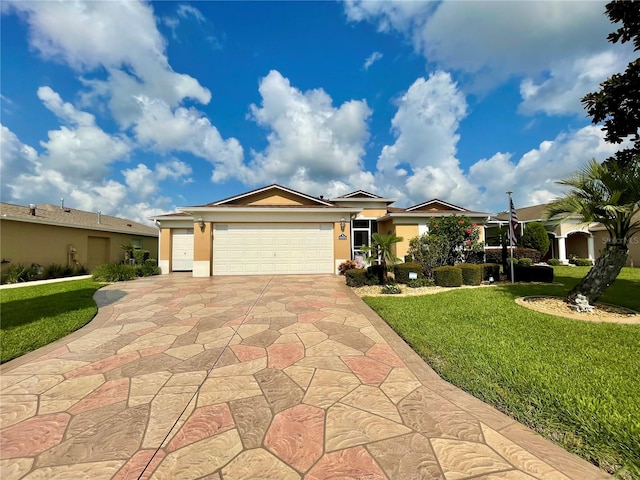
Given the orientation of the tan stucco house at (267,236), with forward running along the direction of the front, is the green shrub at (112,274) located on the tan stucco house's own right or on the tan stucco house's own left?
on the tan stucco house's own right

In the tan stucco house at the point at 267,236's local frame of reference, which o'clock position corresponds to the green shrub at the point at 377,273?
The green shrub is roughly at 10 o'clock from the tan stucco house.

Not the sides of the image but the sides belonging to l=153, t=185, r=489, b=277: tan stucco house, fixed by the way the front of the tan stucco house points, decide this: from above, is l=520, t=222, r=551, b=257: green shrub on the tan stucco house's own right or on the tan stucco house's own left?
on the tan stucco house's own left

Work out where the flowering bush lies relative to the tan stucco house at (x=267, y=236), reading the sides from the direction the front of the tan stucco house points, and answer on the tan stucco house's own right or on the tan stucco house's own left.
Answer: on the tan stucco house's own left

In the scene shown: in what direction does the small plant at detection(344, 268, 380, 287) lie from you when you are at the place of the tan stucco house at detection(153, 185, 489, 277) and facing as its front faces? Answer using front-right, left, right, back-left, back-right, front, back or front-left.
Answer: front-left

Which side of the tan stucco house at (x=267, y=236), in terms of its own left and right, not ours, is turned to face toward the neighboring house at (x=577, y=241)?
left

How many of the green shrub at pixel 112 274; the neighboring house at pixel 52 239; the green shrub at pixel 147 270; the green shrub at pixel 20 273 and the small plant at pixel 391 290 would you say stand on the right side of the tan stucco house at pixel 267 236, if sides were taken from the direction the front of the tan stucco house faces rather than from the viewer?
4

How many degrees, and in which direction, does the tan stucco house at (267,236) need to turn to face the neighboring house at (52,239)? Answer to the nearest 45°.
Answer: approximately 90° to its right

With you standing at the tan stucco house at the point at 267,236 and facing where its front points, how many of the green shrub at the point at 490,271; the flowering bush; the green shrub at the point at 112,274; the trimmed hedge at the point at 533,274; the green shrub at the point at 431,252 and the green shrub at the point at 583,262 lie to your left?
5

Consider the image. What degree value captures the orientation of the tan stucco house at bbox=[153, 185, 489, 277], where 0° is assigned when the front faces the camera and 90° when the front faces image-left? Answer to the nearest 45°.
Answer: approximately 0°

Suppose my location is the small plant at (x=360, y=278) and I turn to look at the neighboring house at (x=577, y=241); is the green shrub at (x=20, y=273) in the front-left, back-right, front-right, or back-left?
back-left

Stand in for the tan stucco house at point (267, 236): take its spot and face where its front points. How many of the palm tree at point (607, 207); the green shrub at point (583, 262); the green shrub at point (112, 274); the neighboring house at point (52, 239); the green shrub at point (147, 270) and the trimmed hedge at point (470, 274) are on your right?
3

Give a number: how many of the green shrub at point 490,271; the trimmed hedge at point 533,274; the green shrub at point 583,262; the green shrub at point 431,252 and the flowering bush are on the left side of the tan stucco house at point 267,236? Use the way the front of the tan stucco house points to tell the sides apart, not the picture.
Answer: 5

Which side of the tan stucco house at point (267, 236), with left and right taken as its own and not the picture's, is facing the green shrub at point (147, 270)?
right

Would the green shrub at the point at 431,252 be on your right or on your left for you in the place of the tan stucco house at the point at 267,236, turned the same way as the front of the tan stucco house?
on your left

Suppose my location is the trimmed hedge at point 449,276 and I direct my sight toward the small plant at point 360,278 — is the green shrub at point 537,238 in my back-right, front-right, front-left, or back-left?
back-right

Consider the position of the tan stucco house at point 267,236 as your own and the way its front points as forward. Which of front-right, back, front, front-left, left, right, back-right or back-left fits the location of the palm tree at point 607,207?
front-left

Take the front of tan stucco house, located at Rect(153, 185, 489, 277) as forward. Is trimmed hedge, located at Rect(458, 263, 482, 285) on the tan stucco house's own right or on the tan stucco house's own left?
on the tan stucco house's own left

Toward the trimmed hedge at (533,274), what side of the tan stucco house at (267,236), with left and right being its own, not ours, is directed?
left
